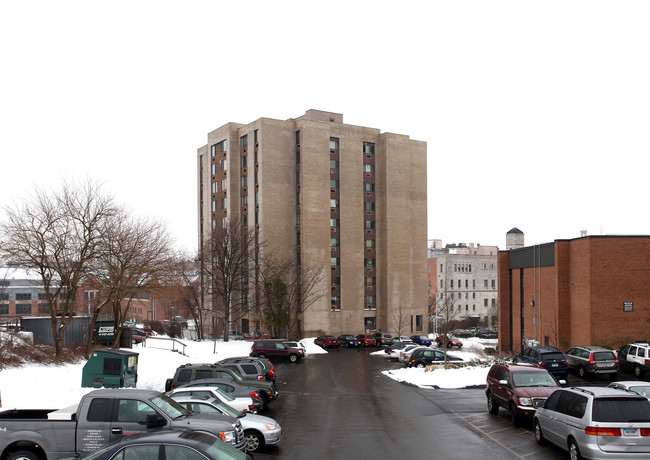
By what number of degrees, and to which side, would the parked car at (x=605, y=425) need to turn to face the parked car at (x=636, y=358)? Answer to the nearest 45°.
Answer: approximately 45° to its right

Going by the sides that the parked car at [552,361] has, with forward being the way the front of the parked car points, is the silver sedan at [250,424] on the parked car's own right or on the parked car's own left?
on the parked car's own left

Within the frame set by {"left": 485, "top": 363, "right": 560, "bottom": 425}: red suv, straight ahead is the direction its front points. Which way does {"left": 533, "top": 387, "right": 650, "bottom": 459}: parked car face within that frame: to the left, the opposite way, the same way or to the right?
the opposite way

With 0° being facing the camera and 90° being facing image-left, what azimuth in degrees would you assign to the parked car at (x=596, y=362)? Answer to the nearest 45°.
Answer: approximately 135°

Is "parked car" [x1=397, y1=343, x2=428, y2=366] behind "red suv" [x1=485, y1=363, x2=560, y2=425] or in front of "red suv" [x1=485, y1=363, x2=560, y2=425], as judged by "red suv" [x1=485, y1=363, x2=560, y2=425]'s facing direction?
behind

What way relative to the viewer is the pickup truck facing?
to the viewer's right

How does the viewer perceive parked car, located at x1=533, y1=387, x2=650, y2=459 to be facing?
facing away from the viewer and to the left of the viewer
